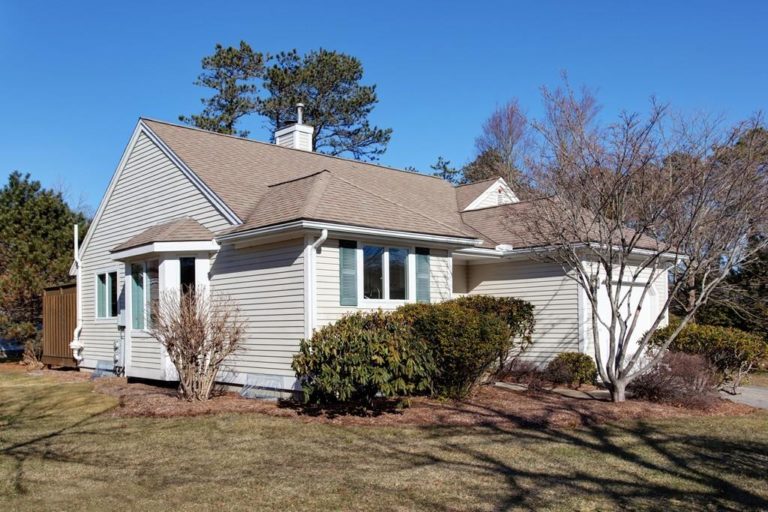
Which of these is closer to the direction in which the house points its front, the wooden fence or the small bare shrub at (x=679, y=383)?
the small bare shrub

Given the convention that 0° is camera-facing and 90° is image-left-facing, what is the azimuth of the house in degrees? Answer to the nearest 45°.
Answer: approximately 315°

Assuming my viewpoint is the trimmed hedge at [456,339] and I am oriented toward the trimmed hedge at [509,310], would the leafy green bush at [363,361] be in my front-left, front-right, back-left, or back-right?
back-left

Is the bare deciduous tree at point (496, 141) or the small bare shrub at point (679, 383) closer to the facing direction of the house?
the small bare shrub

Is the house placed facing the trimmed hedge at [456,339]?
yes

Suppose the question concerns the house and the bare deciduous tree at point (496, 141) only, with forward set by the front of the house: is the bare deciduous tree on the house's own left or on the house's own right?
on the house's own left

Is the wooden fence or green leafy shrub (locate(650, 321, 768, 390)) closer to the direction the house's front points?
the green leafy shrub
